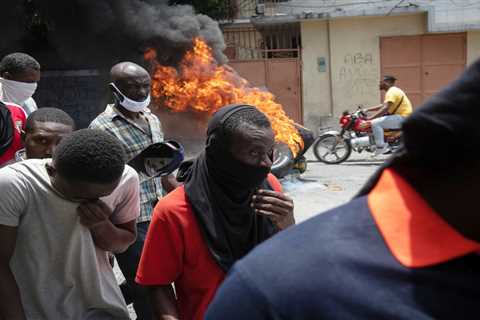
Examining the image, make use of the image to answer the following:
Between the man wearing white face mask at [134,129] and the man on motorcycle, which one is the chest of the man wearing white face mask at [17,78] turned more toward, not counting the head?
the man wearing white face mask

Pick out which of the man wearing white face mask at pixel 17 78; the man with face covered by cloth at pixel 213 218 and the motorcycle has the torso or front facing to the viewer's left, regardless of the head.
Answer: the motorcycle

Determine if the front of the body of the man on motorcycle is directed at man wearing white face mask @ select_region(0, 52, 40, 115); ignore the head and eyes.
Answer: no

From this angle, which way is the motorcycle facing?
to the viewer's left

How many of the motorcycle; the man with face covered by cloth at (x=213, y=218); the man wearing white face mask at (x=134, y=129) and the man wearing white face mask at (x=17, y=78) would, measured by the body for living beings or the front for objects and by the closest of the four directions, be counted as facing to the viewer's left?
1

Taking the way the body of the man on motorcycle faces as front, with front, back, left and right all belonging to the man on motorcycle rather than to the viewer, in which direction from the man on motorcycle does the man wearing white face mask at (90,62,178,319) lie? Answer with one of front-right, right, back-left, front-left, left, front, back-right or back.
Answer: left

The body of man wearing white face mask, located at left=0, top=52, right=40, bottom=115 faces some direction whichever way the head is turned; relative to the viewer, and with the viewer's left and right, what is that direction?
facing the viewer and to the right of the viewer

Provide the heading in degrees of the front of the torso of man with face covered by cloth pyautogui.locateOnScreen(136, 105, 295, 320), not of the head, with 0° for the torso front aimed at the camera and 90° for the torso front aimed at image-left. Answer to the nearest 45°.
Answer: approximately 315°

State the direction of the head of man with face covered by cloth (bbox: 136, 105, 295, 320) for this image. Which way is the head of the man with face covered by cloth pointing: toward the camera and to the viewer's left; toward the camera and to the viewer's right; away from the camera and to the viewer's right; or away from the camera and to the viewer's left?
toward the camera and to the viewer's right

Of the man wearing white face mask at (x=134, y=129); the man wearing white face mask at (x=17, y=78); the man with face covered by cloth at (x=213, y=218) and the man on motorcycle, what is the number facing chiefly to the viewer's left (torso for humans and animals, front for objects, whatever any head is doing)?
1

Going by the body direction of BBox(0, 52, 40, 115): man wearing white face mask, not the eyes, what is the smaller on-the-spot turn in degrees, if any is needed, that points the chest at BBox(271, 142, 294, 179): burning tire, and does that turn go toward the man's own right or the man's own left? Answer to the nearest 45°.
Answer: approximately 90° to the man's own left

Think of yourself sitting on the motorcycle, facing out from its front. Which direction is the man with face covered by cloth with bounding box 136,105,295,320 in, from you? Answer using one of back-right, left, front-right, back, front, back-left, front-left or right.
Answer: left

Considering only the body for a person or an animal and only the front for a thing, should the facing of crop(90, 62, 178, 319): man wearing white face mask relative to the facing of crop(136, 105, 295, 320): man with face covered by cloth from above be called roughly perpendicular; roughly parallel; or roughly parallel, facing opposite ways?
roughly parallel

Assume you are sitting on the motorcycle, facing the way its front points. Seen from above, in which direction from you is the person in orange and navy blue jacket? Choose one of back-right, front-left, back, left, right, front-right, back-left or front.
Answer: left

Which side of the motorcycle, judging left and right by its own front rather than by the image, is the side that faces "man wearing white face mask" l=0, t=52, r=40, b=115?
left

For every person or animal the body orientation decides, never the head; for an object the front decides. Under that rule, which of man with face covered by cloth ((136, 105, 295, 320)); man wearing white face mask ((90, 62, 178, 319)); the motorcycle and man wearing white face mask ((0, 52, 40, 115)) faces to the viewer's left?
the motorcycle

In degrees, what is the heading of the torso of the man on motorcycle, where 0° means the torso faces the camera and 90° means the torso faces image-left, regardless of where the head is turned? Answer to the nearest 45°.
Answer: approximately 90°
